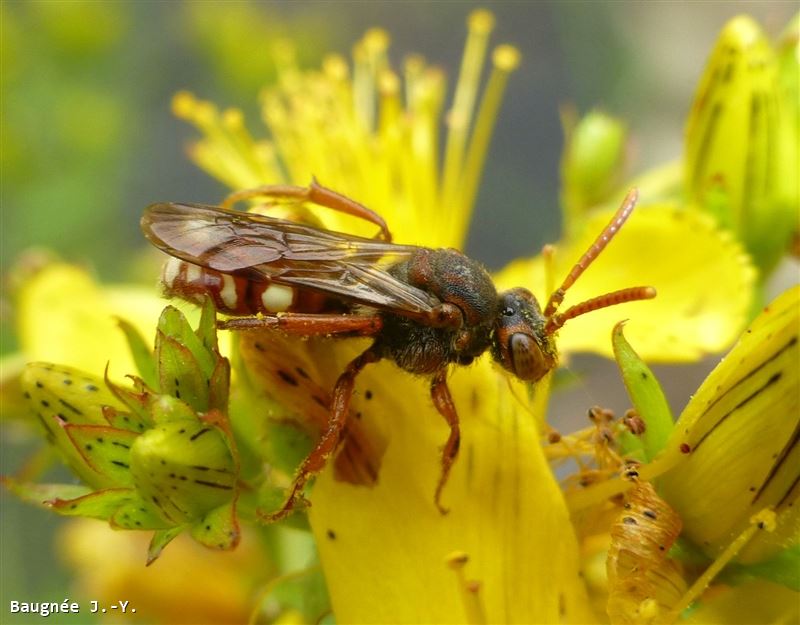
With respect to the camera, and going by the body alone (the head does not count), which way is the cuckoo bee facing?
to the viewer's right

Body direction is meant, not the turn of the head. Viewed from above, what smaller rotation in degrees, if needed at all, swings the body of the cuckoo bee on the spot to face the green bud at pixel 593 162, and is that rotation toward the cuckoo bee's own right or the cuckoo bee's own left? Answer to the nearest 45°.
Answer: approximately 45° to the cuckoo bee's own left
